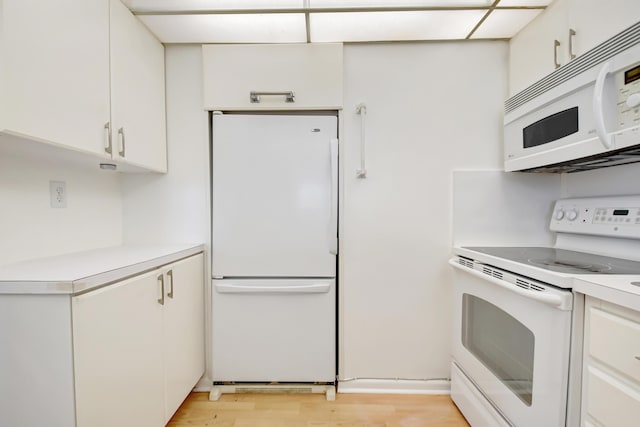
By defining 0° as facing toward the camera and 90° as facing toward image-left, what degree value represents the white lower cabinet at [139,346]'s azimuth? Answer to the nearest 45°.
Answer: approximately 315°

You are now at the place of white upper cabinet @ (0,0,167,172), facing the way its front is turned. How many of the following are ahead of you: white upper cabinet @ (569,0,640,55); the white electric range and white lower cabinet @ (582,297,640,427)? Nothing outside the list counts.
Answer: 3

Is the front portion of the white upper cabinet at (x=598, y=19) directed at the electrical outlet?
yes

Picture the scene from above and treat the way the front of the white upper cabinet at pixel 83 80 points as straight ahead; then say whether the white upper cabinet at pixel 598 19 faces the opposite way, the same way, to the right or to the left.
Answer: the opposite way

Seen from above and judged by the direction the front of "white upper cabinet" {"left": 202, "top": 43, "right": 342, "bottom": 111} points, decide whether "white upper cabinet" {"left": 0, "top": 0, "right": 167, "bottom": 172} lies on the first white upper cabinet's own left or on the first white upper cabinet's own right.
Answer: on the first white upper cabinet's own right

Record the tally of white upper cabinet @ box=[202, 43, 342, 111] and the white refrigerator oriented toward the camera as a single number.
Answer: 2

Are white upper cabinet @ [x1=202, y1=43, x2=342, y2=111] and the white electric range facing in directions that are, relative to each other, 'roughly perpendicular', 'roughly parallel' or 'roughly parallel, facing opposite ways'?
roughly perpendicular

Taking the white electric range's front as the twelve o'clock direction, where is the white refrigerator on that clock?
The white refrigerator is roughly at 1 o'clock from the white electric range.

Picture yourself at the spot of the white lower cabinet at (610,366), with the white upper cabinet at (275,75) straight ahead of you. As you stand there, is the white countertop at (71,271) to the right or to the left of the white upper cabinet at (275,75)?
left

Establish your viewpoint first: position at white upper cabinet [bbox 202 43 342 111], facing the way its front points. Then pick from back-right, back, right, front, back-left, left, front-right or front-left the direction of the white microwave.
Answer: front-left

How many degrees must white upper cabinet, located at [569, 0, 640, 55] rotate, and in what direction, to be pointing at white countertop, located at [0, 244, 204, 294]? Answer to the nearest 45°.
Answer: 0° — it already faces it

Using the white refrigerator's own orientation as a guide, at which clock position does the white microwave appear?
The white microwave is roughly at 10 o'clock from the white refrigerator.
